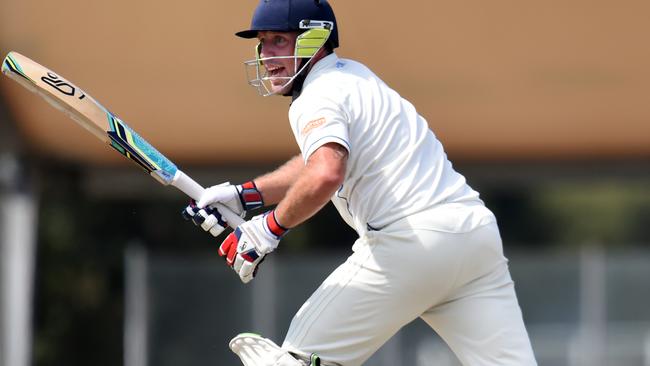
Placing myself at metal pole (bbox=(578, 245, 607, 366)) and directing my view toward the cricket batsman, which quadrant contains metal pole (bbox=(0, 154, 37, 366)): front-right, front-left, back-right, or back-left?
front-right

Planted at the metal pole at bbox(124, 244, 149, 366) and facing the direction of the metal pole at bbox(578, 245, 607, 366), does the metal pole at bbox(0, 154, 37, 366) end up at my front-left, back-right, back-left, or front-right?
back-right

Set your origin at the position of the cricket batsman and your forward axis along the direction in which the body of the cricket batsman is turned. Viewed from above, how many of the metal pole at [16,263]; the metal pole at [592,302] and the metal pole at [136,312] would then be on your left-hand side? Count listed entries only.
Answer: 0

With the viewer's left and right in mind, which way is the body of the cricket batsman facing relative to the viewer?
facing to the left of the viewer

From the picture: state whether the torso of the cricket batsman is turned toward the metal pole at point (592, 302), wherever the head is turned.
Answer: no

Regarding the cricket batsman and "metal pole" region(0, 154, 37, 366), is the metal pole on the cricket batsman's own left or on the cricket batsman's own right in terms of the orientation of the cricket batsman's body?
on the cricket batsman's own right

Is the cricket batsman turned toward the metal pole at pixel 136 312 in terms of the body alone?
no

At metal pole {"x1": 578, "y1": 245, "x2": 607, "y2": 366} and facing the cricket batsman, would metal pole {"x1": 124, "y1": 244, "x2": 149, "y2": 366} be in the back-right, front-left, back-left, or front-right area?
front-right

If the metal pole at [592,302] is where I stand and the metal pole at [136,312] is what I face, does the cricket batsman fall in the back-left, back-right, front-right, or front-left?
front-left
